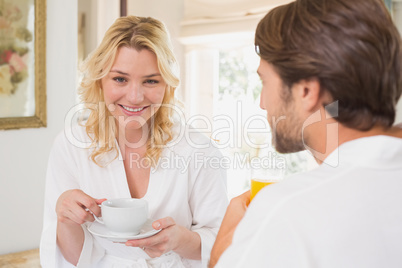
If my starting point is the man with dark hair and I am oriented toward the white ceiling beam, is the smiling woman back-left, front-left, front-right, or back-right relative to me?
front-left

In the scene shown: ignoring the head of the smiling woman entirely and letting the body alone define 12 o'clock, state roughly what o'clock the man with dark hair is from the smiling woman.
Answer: The man with dark hair is roughly at 11 o'clock from the smiling woman.

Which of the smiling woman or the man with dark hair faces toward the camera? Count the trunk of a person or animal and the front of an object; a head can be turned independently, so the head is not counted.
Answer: the smiling woman

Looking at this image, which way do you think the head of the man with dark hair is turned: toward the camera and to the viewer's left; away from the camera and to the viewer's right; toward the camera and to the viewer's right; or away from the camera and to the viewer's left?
away from the camera and to the viewer's left

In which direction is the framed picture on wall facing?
toward the camera

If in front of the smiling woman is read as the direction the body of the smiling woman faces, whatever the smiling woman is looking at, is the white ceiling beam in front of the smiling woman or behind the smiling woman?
behind

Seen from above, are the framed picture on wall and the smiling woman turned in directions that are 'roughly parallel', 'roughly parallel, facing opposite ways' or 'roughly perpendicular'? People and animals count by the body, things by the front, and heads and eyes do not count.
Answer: roughly parallel

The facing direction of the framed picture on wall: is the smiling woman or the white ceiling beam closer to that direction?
the smiling woman

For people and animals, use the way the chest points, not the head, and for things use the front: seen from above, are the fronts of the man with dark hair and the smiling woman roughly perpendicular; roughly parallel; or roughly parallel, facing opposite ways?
roughly parallel, facing opposite ways

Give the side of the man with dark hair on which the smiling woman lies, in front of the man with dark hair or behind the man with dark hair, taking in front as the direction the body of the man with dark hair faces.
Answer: in front

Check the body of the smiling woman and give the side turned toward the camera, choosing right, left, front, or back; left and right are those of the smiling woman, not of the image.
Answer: front

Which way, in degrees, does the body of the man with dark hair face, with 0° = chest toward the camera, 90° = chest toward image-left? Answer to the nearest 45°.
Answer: approximately 135°

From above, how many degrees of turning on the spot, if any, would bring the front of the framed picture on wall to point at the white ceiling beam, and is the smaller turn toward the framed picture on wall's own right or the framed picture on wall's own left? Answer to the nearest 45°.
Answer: approximately 90° to the framed picture on wall's own left

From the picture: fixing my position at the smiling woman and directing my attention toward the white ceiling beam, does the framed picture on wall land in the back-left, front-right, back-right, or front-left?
front-left
